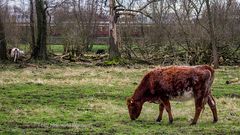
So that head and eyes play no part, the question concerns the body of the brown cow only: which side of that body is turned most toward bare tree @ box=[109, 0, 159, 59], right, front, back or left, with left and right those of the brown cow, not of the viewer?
right

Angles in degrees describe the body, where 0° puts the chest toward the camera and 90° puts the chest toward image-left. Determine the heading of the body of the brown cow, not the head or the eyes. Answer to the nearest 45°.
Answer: approximately 90°
